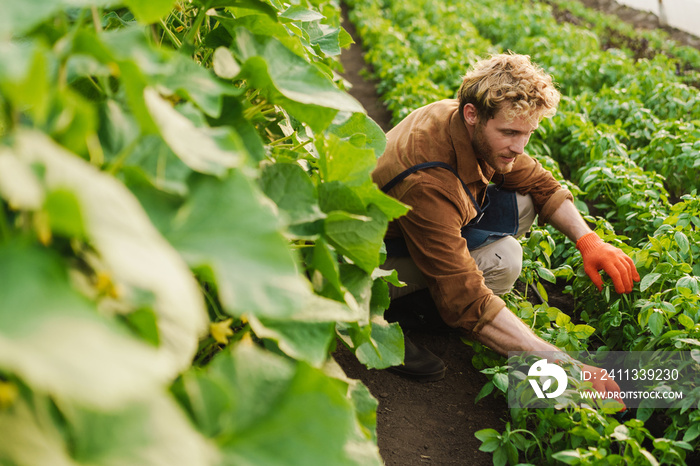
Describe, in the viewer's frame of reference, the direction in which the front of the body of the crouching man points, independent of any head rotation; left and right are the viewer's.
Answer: facing the viewer and to the right of the viewer

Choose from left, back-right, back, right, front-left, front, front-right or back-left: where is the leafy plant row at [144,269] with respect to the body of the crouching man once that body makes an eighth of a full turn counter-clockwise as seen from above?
right

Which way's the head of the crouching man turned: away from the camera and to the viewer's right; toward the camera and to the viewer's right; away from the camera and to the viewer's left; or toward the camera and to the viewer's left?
toward the camera and to the viewer's right
